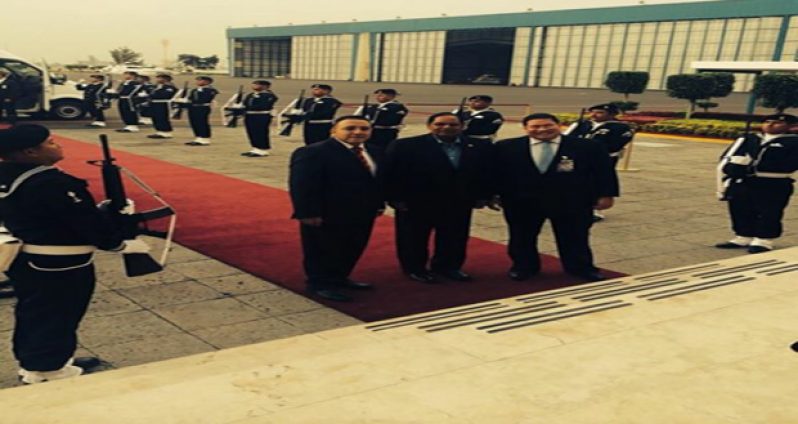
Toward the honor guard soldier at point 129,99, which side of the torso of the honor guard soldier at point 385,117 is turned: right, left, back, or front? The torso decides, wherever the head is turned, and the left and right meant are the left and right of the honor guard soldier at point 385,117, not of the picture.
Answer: right

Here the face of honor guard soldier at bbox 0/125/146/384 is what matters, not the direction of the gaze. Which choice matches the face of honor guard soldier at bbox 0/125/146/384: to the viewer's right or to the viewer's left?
to the viewer's right

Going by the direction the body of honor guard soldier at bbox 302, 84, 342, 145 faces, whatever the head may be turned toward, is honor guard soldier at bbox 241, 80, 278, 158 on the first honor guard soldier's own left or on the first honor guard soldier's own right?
on the first honor guard soldier's own right

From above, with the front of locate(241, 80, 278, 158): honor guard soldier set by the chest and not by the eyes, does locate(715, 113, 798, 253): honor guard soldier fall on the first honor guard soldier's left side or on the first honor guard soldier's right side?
on the first honor guard soldier's left side

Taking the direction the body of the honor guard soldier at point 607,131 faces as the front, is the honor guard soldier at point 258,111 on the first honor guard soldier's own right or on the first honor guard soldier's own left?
on the first honor guard soldier's own right

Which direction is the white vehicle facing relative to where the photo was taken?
to the viewer's right

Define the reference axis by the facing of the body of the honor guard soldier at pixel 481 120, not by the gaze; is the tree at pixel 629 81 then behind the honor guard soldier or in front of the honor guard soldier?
behind

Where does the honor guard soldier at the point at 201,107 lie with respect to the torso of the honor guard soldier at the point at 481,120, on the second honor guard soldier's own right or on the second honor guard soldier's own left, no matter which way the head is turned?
on the second honor guard soldier's own right

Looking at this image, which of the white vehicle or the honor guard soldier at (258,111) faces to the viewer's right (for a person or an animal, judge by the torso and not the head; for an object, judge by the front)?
the white vehicle
